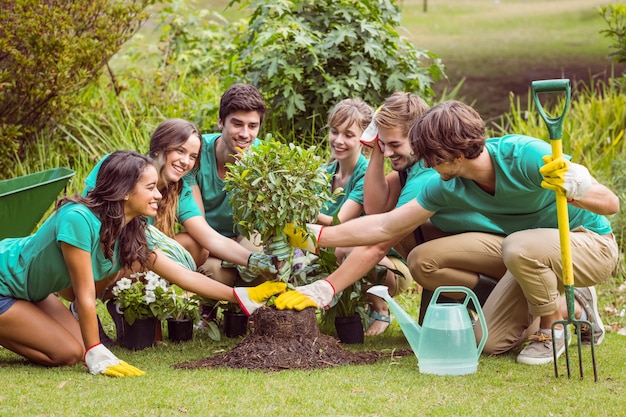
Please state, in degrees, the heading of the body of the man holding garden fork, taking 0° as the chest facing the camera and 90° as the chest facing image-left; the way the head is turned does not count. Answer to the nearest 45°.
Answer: approximately 45°

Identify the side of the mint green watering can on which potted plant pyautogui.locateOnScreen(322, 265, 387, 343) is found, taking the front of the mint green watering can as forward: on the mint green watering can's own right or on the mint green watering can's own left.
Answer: on the mint green watering can's own right

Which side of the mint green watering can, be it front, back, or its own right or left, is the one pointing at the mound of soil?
front

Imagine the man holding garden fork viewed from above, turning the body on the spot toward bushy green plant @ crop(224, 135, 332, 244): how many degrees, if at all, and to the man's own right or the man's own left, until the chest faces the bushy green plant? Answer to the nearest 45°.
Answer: approximately 45° to the man's own right

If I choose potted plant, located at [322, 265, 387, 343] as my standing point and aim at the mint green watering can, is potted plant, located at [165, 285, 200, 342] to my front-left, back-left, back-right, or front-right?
back-right

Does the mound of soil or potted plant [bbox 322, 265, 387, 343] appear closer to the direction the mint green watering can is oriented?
the mound of soil

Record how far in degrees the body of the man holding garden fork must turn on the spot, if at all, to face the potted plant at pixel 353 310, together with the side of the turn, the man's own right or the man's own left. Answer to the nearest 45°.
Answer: approximately 45° to the man's own right

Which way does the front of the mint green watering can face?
to the viewer's left

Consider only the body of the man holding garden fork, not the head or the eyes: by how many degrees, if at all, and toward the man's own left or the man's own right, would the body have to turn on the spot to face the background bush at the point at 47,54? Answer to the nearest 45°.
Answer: approximately 90° to the man's own right

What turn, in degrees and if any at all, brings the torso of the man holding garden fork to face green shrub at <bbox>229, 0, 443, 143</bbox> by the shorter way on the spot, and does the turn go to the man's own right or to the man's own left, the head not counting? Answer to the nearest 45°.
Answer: approximately 90° to the man's own right

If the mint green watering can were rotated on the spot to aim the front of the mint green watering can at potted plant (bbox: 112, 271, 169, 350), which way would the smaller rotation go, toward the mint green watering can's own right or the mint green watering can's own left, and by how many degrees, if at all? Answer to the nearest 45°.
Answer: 0° — it already faces it
